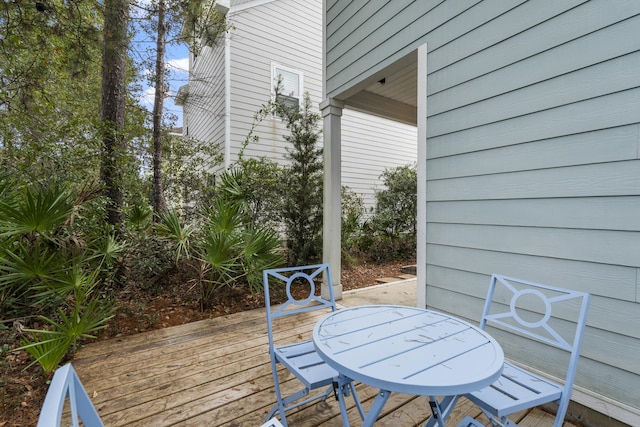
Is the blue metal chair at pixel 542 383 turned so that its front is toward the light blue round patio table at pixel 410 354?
yes

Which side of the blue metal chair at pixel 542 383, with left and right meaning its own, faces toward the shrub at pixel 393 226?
right

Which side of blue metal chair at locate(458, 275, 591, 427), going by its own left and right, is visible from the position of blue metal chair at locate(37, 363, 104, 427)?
front

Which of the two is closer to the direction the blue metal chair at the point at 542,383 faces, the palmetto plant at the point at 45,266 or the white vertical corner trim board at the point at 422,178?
the palmetto plant

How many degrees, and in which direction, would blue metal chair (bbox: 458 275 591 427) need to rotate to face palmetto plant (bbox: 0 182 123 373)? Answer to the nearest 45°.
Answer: approximately 45° to its right

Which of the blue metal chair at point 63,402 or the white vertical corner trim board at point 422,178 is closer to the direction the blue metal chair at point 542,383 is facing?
the blue metal chair

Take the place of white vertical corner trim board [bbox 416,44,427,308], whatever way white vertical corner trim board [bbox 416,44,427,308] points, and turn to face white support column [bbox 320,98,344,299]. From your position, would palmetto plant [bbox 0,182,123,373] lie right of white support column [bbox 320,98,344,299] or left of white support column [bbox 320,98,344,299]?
left

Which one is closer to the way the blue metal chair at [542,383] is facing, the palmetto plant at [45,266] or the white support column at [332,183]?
the palmetto plant

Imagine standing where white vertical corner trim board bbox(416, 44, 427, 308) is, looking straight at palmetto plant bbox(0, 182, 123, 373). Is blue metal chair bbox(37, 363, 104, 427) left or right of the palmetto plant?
left

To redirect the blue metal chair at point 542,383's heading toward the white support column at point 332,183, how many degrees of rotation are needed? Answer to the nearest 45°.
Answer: approximately 90° to its right

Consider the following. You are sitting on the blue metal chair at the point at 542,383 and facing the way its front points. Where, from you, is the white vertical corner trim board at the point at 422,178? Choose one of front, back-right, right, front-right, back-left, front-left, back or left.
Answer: right
